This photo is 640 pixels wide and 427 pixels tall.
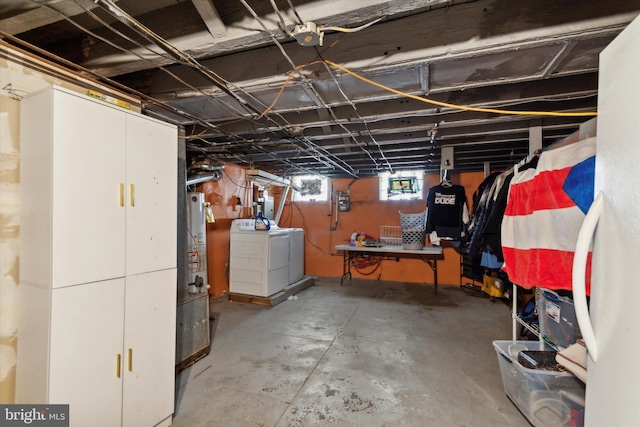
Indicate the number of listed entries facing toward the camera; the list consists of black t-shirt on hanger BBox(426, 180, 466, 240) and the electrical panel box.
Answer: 2

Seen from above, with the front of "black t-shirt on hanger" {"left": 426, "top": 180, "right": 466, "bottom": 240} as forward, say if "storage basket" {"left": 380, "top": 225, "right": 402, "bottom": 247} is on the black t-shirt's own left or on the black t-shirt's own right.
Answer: on the black t-shirt's own right

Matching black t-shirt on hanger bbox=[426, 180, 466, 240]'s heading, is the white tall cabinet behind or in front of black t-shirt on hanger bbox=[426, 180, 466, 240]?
in front

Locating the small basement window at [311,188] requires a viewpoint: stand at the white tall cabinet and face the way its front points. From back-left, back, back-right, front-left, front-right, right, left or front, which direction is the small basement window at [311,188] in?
left

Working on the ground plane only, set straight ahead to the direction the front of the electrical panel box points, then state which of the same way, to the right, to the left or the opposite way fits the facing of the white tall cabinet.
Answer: to the left

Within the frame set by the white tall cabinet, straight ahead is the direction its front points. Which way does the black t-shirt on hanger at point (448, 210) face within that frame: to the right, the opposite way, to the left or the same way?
to the right

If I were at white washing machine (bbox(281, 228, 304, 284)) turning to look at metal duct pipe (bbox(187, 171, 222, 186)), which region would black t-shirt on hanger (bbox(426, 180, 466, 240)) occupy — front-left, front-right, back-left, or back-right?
back-left

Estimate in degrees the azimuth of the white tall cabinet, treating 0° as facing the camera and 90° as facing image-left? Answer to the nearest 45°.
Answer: approximately 315°

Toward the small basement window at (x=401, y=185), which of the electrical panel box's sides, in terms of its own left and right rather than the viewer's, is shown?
left

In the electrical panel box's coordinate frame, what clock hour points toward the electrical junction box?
The electrical junction box is roughly at 12 o'clock from the electrical panel box.

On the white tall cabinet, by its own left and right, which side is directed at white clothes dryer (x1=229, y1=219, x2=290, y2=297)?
left

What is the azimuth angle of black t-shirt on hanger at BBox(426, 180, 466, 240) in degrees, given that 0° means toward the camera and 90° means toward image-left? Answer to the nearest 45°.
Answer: approximately 0°

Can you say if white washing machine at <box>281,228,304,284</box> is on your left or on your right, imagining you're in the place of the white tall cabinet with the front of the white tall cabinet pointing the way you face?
on your left

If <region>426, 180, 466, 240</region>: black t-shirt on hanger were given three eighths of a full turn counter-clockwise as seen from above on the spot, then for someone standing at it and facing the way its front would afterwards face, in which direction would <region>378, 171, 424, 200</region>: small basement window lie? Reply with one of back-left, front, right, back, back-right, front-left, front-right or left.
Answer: left
